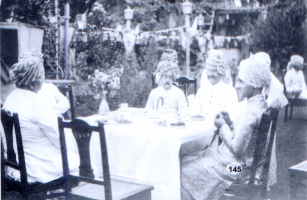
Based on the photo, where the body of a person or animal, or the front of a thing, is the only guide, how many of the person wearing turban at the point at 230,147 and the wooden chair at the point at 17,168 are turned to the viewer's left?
1

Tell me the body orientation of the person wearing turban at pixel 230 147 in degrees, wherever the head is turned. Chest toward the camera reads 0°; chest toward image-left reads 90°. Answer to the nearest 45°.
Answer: approximately 90°

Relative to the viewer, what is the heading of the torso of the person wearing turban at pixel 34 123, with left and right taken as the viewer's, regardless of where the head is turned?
facing away from the viewer and to the right of the viewer

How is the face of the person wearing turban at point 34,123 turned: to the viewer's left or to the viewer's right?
to the viewer's right

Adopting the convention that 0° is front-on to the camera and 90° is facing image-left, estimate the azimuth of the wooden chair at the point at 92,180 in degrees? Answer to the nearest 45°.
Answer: approximately 225°

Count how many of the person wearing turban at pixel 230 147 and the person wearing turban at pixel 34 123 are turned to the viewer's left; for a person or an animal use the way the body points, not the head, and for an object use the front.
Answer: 1

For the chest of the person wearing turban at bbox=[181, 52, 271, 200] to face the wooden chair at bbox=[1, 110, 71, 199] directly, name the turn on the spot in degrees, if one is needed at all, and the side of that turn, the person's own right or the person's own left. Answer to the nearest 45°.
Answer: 0° — they already face it
